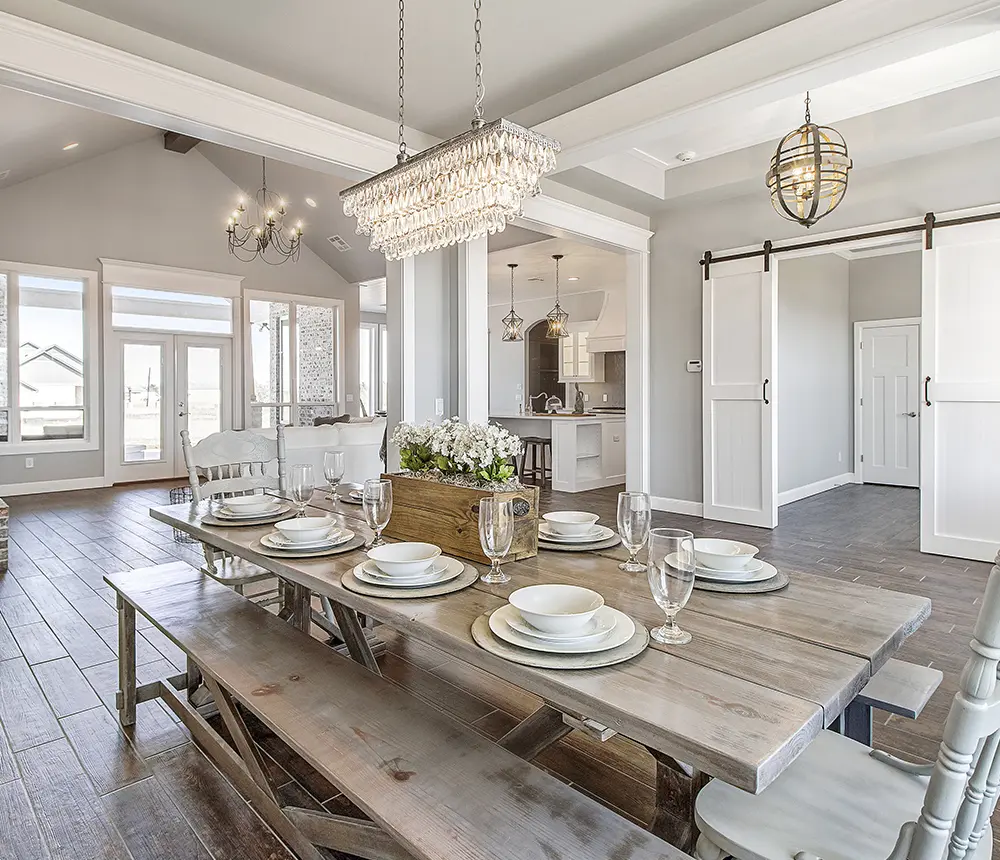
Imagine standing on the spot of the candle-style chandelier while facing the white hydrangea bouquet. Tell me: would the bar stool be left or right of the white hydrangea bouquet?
left

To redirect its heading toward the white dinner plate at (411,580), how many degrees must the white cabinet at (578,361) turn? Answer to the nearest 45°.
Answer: approximately 45° to its left

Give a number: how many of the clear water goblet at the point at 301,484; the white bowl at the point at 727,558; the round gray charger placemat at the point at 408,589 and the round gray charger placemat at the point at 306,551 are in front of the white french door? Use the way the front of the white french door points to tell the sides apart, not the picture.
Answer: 4

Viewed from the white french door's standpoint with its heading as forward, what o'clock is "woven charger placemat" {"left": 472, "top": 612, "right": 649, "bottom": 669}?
The woven charger placemat is roughly at 12 o'clock from the white french door.

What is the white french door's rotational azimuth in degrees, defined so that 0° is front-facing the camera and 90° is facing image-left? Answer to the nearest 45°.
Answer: approximately 0°
